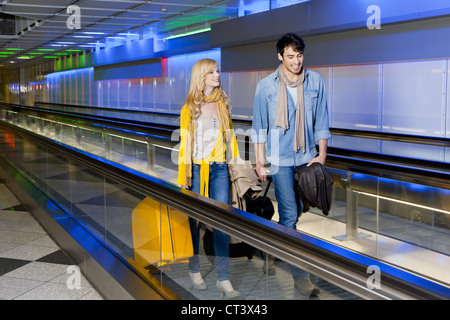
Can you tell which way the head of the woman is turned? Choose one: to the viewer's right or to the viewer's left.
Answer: to the viewer's right

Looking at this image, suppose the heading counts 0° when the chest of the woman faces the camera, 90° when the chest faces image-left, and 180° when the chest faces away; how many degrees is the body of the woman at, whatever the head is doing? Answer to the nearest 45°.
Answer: approximately 315°

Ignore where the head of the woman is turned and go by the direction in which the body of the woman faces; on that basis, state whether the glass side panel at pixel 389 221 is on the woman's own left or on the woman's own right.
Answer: on the woman's own left
